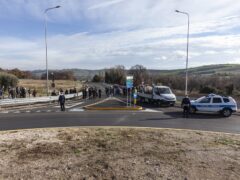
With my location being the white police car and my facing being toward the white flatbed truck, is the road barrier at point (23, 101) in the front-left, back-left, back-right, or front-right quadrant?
front-left

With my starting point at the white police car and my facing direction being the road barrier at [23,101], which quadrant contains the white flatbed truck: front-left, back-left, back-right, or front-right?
front-right

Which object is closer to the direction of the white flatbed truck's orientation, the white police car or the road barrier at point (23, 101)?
the white police car

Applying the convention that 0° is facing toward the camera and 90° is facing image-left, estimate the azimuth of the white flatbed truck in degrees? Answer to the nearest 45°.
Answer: approximately 315°

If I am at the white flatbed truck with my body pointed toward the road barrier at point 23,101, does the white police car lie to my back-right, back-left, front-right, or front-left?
back-left

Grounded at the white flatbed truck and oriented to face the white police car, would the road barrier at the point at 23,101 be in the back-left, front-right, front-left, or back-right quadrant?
back-right

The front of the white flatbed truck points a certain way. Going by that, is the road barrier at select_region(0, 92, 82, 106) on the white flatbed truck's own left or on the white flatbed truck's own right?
on the white flatbed truck's own right

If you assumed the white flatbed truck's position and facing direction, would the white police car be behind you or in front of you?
in front
